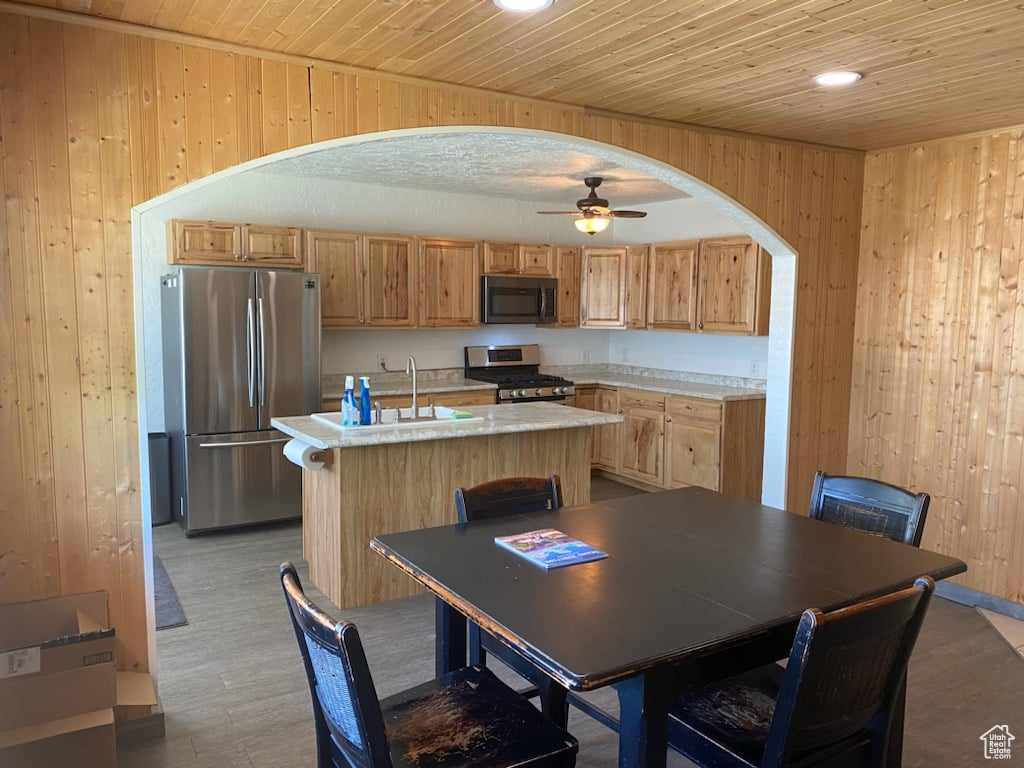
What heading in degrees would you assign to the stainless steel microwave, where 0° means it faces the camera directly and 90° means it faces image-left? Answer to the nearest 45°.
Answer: approximately 0°

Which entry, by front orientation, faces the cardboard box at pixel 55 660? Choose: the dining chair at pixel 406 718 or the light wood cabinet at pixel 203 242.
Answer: the light wood cabinet

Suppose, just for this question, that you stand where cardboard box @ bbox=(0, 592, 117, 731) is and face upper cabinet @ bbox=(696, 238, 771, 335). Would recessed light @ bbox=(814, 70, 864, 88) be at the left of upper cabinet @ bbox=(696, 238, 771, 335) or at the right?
right

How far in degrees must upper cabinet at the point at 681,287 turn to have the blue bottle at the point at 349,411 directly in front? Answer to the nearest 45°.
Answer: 0° — it already faces it

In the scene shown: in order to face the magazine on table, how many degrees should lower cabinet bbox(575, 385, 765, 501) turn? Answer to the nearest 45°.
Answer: approximately 45° to its left

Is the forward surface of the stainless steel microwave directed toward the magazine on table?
yes

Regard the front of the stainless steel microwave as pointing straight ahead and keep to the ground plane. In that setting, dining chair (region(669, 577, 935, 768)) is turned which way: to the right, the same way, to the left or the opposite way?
the opposite way

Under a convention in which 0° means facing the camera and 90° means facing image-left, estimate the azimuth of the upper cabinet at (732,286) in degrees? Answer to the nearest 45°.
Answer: approximately 45°
